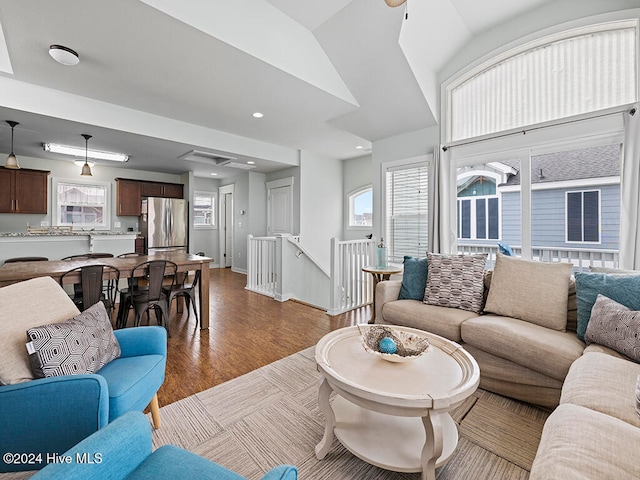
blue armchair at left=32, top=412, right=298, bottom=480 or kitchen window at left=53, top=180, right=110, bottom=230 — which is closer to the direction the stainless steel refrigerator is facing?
the blue armchair

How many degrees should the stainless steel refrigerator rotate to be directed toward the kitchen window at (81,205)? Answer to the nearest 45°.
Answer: approximately 90° to its right

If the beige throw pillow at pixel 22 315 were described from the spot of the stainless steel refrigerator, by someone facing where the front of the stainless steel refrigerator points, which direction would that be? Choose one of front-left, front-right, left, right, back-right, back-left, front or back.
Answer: front

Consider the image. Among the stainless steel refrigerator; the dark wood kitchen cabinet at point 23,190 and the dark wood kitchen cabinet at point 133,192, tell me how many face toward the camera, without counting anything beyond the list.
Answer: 3

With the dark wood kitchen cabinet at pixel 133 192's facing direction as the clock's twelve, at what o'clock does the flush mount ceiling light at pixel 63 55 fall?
The flush mount ceiling light is roughly at 12 o'clock from the dark wood kitchen cabinet.

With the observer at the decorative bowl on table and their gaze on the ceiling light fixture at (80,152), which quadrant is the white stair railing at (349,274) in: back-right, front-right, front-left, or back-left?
front-right

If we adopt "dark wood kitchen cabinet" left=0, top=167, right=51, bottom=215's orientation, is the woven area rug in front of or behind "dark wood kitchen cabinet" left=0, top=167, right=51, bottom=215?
in front

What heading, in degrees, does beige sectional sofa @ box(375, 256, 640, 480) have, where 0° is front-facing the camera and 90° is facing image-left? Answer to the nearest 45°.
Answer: approximately 45°

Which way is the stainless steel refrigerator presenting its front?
toward the camera

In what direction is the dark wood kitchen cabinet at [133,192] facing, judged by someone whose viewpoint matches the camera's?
facing the viewer

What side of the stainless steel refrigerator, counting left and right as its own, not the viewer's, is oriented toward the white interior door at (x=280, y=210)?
left

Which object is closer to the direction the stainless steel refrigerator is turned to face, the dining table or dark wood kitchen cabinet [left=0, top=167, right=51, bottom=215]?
the dining table

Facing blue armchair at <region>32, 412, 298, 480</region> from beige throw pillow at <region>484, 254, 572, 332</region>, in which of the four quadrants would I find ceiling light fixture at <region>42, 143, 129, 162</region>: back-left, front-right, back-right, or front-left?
front-right

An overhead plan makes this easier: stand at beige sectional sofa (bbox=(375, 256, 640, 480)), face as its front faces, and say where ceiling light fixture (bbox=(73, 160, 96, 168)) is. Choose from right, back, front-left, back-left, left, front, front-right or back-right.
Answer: front-right

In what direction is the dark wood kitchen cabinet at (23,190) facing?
toward the camera

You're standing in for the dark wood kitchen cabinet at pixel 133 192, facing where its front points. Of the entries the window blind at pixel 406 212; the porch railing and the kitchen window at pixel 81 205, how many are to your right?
1

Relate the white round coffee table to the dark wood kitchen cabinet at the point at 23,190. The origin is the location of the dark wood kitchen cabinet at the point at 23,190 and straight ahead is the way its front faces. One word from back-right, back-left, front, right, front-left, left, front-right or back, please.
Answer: front

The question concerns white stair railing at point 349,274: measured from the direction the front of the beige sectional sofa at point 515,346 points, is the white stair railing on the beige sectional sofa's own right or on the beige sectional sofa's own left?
on the beige sectional sofa's own right

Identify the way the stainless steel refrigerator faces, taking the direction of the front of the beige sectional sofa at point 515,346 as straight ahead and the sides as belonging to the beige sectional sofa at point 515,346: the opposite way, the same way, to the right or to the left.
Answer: to the left
